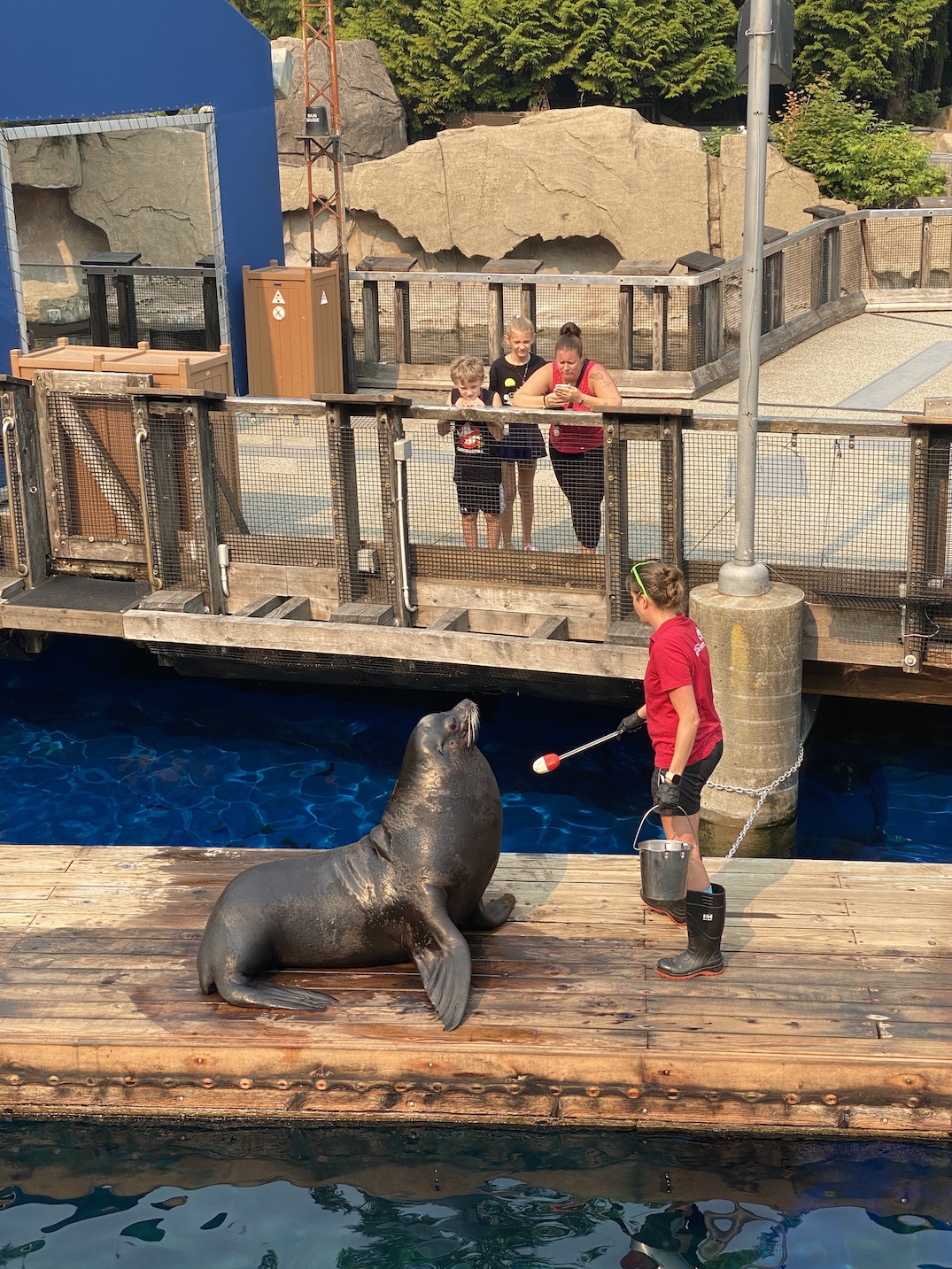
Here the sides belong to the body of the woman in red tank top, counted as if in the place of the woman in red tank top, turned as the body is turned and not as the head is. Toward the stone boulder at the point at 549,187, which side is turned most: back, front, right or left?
back

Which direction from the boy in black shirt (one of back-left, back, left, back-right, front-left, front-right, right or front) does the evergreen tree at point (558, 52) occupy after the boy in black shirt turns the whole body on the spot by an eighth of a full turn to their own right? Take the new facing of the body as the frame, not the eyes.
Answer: back-right

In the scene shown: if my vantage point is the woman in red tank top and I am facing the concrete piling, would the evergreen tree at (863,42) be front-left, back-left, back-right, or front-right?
back-left

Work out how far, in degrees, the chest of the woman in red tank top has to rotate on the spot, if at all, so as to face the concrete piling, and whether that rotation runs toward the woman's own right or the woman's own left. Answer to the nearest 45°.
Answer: approximately 45° to the woman's own left

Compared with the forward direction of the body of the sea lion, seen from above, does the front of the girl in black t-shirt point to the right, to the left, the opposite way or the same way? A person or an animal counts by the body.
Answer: to the right

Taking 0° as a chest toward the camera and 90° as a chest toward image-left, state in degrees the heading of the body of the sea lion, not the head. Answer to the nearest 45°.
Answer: approximately 270°

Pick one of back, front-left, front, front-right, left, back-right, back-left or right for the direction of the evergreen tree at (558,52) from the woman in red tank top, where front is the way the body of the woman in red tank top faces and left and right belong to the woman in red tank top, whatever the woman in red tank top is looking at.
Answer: back

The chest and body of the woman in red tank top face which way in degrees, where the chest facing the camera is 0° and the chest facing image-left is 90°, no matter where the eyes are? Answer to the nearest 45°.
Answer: approximately 0°

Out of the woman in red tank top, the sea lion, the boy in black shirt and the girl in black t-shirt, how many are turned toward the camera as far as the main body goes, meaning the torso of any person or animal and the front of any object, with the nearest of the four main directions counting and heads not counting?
3

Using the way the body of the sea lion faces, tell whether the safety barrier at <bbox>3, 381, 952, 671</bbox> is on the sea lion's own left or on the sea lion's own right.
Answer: on the sea lion's own left

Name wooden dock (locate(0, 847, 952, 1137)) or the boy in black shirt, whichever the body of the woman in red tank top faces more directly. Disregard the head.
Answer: the wooden dock
